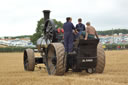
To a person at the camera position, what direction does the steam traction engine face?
facing away from the viewer and to the left of the viewer

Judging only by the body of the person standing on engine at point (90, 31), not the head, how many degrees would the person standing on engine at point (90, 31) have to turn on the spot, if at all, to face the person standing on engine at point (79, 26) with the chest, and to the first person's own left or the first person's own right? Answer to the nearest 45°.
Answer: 0° — they already face them

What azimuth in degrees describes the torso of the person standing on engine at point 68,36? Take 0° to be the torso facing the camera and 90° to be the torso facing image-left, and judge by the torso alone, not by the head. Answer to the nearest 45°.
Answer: approximately 225°

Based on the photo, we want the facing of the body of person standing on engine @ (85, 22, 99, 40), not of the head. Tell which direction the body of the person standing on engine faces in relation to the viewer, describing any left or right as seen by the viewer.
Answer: facing away from the viewer and to the left of the viewer
